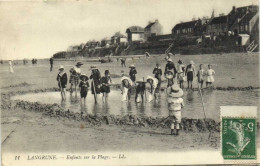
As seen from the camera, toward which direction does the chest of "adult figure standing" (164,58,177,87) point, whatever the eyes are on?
toward the camera

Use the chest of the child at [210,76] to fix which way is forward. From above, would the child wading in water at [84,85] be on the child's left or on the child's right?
on the child's right

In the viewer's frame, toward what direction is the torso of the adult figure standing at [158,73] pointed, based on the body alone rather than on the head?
toward the camera

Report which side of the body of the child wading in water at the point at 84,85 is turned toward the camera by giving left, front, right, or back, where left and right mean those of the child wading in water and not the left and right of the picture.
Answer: front

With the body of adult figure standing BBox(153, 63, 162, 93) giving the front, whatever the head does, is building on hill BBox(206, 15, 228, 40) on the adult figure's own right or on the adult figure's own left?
on the adult figure's own left

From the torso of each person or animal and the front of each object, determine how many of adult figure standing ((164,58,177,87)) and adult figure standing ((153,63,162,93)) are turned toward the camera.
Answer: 2

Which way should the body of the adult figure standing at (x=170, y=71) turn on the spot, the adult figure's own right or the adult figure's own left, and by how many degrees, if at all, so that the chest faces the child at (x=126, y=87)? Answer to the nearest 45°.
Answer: approximately 90° to the adult figure's own right

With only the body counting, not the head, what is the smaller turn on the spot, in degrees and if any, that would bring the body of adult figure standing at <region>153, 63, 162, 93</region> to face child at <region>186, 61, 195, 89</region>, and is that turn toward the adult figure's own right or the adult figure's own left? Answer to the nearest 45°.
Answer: approximately 90° to the adult figure's own left
